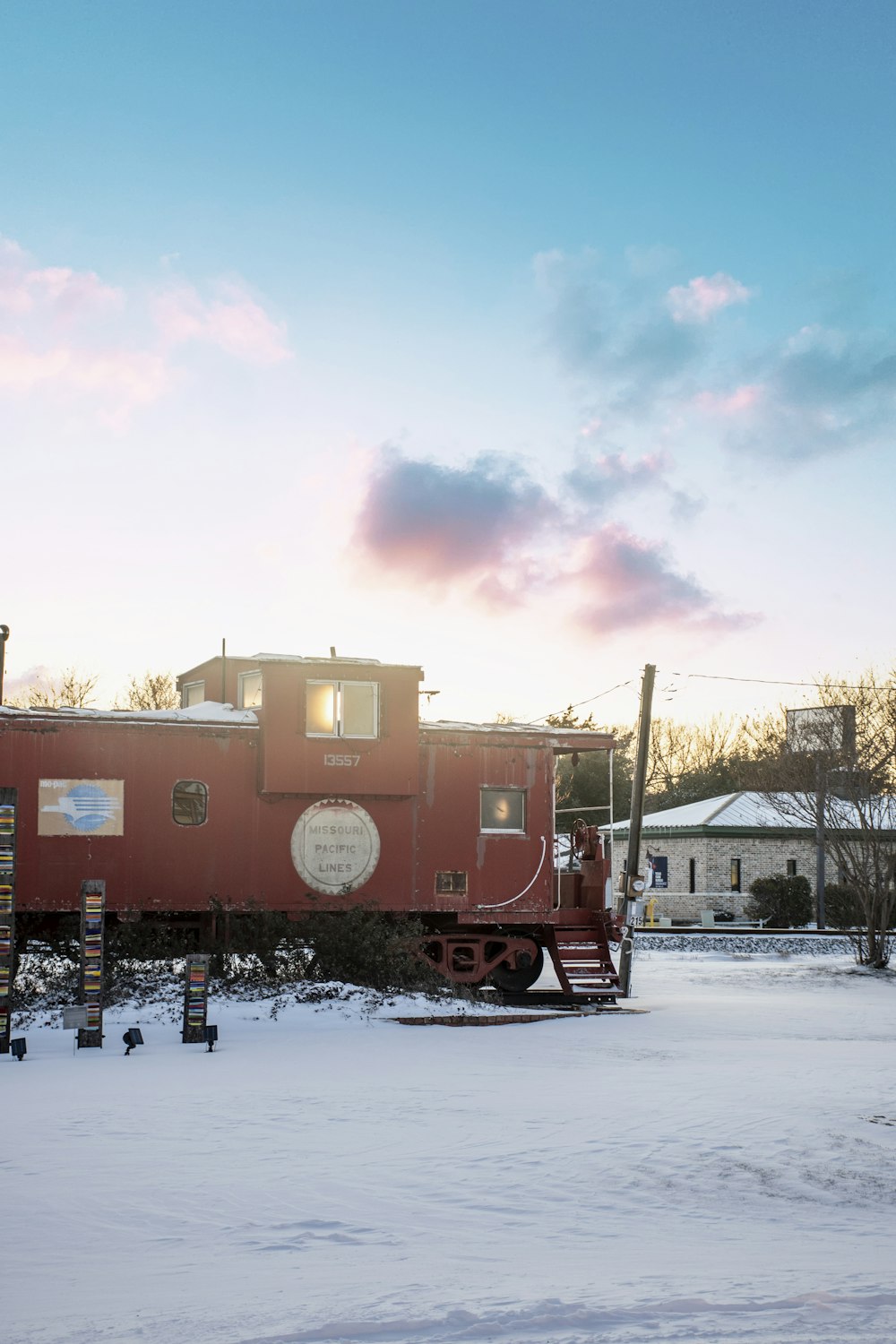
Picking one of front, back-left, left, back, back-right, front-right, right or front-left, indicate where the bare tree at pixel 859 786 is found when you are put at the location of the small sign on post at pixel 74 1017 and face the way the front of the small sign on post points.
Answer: back-left

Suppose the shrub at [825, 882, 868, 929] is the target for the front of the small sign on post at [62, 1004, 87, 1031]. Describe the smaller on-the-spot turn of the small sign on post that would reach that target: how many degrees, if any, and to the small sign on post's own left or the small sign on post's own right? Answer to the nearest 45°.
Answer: approximately 135° to the small sign on post's own left

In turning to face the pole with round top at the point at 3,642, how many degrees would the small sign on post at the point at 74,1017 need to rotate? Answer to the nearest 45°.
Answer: approximately 180°

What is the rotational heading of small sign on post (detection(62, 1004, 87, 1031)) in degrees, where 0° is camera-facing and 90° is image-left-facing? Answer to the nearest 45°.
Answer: approximately 0°

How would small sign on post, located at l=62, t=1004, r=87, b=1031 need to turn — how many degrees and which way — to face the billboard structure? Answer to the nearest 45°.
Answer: approximately 135° to its left

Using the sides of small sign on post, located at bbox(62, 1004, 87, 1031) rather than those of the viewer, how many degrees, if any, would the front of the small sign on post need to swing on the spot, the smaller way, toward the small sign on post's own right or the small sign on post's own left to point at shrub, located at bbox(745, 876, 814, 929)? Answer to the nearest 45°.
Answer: approximately 135° to the small sign on post's own left

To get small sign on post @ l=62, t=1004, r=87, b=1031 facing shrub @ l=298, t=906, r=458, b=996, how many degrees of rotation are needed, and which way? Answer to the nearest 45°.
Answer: approximately 135° to its left
